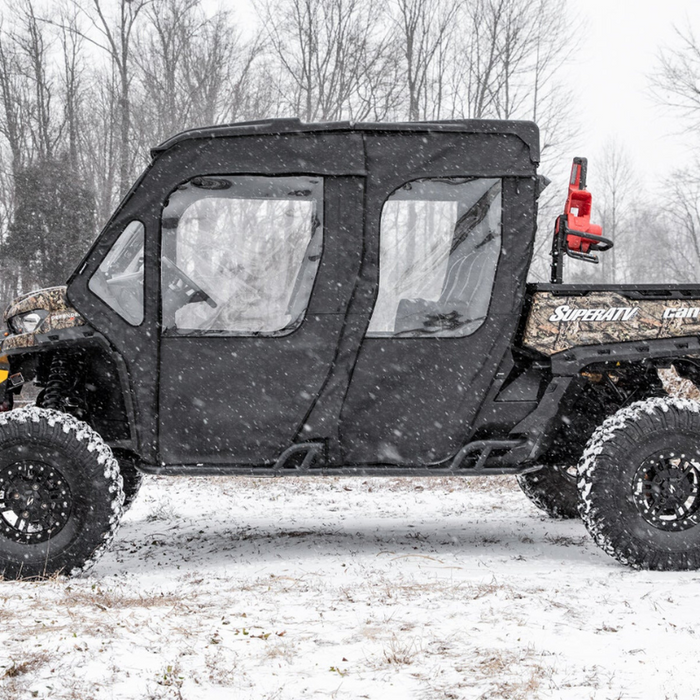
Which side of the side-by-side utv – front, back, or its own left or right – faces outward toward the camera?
left
